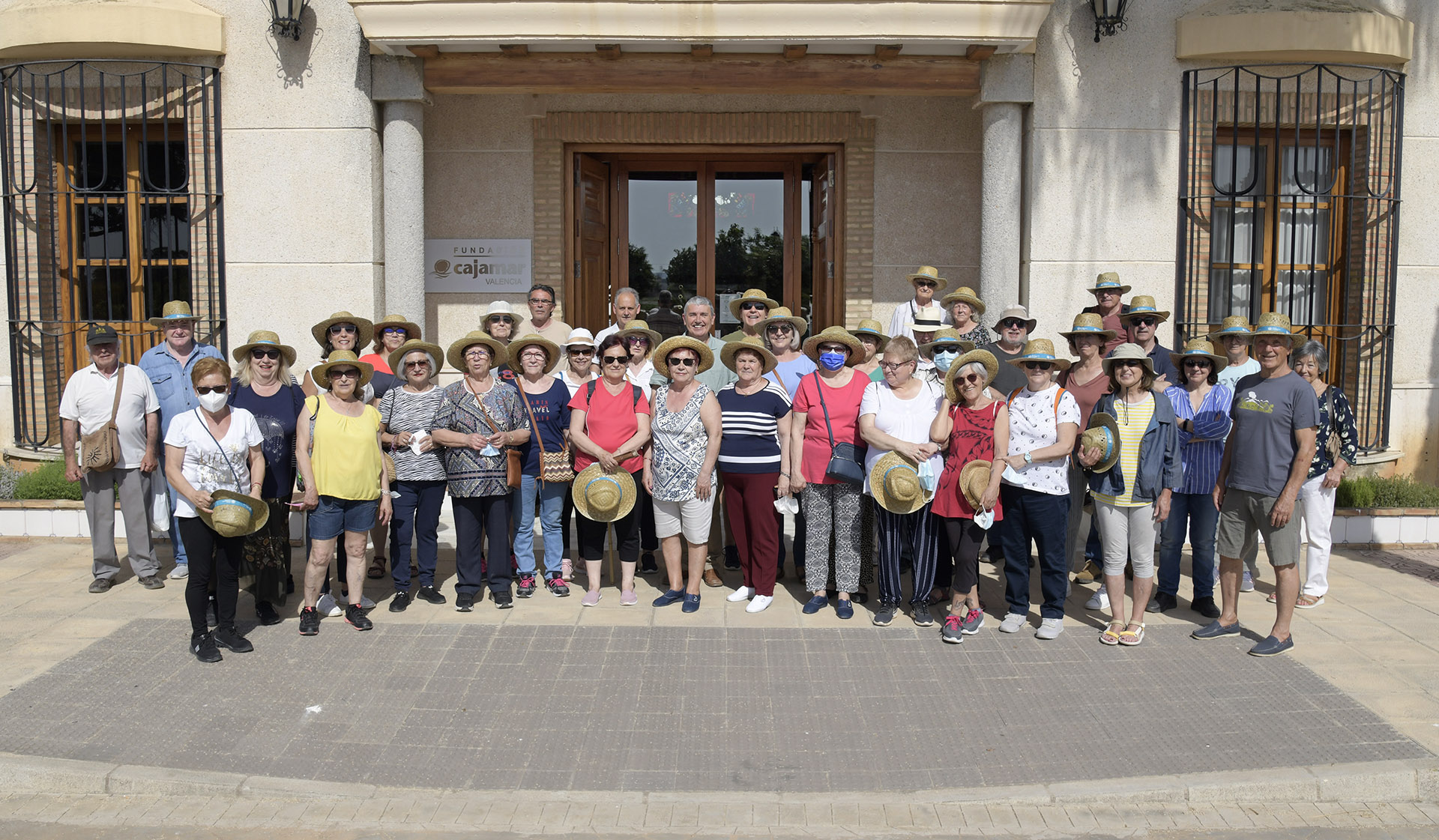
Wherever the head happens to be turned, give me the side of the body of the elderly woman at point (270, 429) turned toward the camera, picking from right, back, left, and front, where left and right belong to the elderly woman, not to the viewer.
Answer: front

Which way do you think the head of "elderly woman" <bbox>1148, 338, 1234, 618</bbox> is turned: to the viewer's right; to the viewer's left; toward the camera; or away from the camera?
toward the camera

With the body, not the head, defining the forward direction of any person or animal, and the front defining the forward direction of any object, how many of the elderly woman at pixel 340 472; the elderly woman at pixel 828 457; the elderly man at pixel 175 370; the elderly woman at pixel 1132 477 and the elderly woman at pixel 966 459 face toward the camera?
5

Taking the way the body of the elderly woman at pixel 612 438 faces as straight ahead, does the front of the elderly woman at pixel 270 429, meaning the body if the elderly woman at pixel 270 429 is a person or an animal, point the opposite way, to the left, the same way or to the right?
the same way

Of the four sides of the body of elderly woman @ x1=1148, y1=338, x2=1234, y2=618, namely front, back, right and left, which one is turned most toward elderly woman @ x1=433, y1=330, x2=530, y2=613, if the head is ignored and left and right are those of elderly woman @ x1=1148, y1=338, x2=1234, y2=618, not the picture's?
right

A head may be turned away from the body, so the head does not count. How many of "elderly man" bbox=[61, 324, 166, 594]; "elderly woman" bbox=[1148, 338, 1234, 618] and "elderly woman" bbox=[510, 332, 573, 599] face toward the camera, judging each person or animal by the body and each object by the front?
3

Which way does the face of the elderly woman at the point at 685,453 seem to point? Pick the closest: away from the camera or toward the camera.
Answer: toward the camera

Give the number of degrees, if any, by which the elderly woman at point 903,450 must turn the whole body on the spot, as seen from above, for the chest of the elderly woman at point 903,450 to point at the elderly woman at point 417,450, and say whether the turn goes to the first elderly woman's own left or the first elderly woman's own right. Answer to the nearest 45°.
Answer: approximately 90° to the first elderly woman's own right

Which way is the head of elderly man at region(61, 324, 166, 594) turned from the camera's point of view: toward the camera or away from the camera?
toward the camera

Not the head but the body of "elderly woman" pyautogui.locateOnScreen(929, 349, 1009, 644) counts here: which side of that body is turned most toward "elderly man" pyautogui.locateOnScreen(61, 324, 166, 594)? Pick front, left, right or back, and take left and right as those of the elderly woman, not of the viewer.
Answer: right

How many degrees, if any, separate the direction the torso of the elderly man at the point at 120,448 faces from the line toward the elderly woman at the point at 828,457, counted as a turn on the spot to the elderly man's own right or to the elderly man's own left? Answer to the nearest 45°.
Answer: approximately 45° to the elderly man's own left
